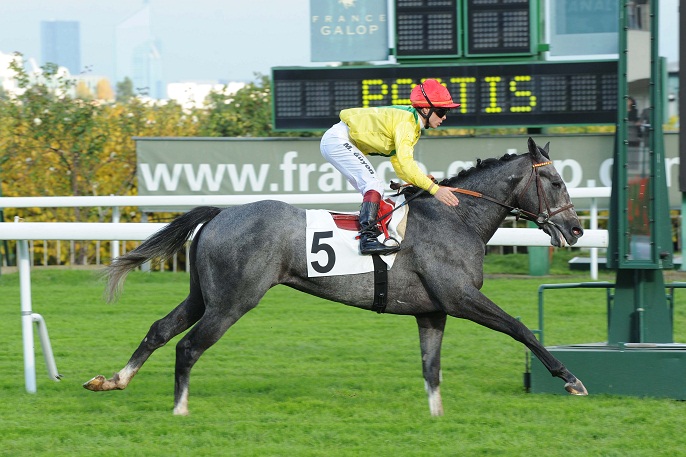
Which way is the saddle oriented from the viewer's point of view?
to the viewer's right

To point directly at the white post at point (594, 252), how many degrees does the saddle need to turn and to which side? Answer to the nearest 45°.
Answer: approximately 45° to its left

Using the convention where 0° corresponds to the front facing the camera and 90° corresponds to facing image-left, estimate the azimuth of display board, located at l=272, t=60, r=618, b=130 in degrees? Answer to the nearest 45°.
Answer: approximately 0°

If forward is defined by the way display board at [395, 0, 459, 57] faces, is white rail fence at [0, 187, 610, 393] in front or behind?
in front

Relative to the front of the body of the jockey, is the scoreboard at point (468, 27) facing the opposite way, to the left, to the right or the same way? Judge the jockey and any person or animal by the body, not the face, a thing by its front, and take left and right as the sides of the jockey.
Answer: to the right

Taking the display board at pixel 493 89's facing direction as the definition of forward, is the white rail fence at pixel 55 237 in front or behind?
in front

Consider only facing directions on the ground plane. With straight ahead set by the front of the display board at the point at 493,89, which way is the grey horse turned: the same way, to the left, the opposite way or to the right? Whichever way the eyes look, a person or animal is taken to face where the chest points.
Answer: to the left

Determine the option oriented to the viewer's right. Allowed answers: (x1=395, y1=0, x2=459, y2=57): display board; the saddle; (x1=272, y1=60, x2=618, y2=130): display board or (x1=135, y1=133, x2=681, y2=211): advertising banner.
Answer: the saddle

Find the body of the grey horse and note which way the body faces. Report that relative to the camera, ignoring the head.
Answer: to the viewer's right

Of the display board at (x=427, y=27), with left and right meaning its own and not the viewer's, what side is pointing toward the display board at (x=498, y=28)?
left

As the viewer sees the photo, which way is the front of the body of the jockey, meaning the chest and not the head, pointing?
to the viewer's right

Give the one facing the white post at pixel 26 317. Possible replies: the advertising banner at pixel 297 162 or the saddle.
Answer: the advertising banner

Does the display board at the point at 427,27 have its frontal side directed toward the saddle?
yes
